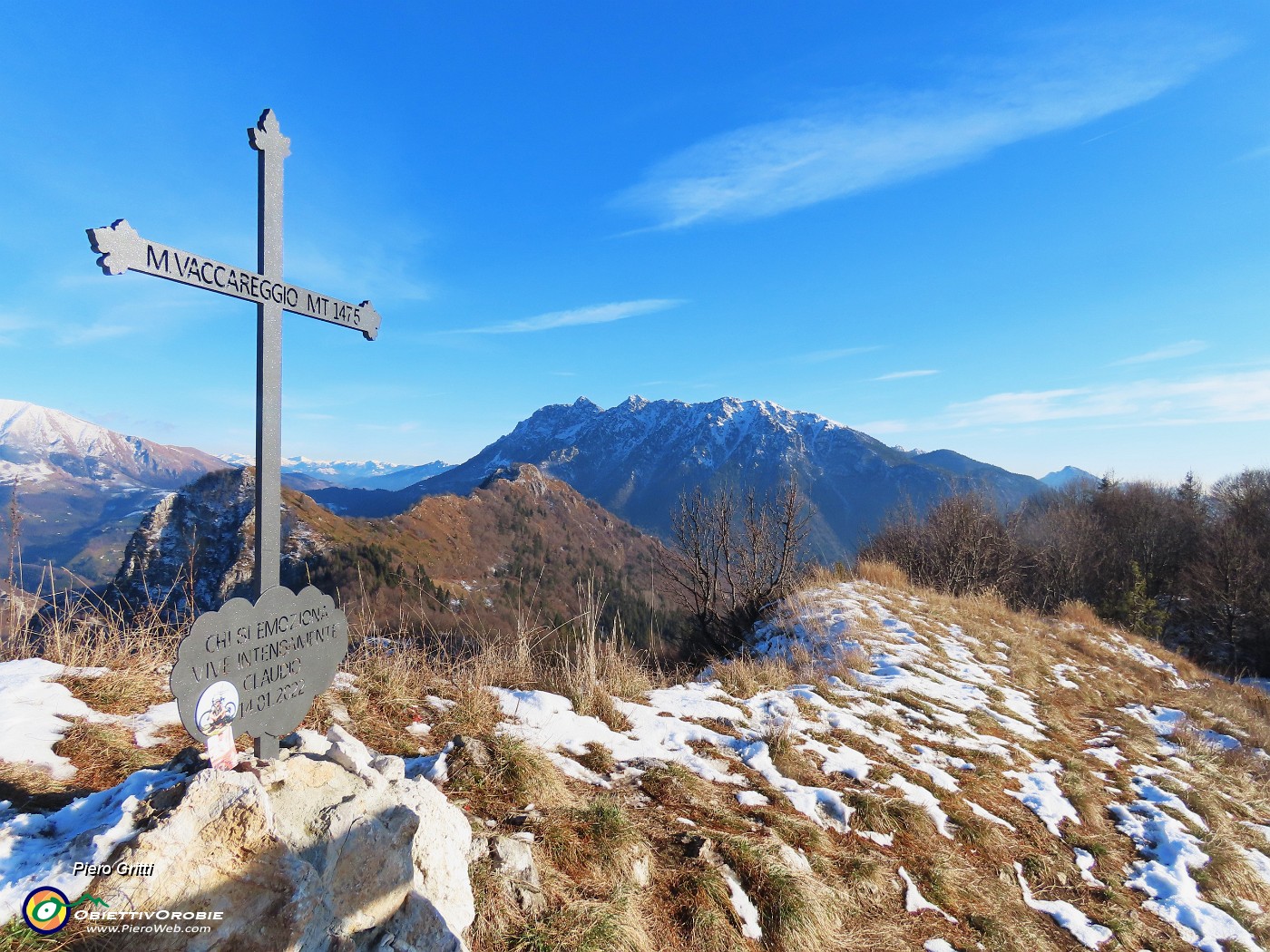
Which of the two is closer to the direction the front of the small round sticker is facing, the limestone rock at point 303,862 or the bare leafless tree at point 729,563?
the limestone rock

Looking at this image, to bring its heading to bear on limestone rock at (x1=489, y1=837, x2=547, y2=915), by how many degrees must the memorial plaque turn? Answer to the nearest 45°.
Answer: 0° — it already faces it

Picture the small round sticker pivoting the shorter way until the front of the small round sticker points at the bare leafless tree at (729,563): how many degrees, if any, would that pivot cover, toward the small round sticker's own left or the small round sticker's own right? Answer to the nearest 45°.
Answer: approximately 90° to the small round sticker's own left

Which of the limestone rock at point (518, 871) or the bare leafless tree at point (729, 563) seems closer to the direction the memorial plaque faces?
the limestone rock

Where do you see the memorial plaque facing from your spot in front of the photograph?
facing the viewer and to the right of the viewer

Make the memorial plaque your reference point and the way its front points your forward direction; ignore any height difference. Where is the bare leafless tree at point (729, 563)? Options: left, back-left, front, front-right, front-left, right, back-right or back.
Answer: left

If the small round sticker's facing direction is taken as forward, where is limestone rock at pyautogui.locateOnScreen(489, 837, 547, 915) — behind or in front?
in front

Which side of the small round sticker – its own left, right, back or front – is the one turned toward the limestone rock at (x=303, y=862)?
front
